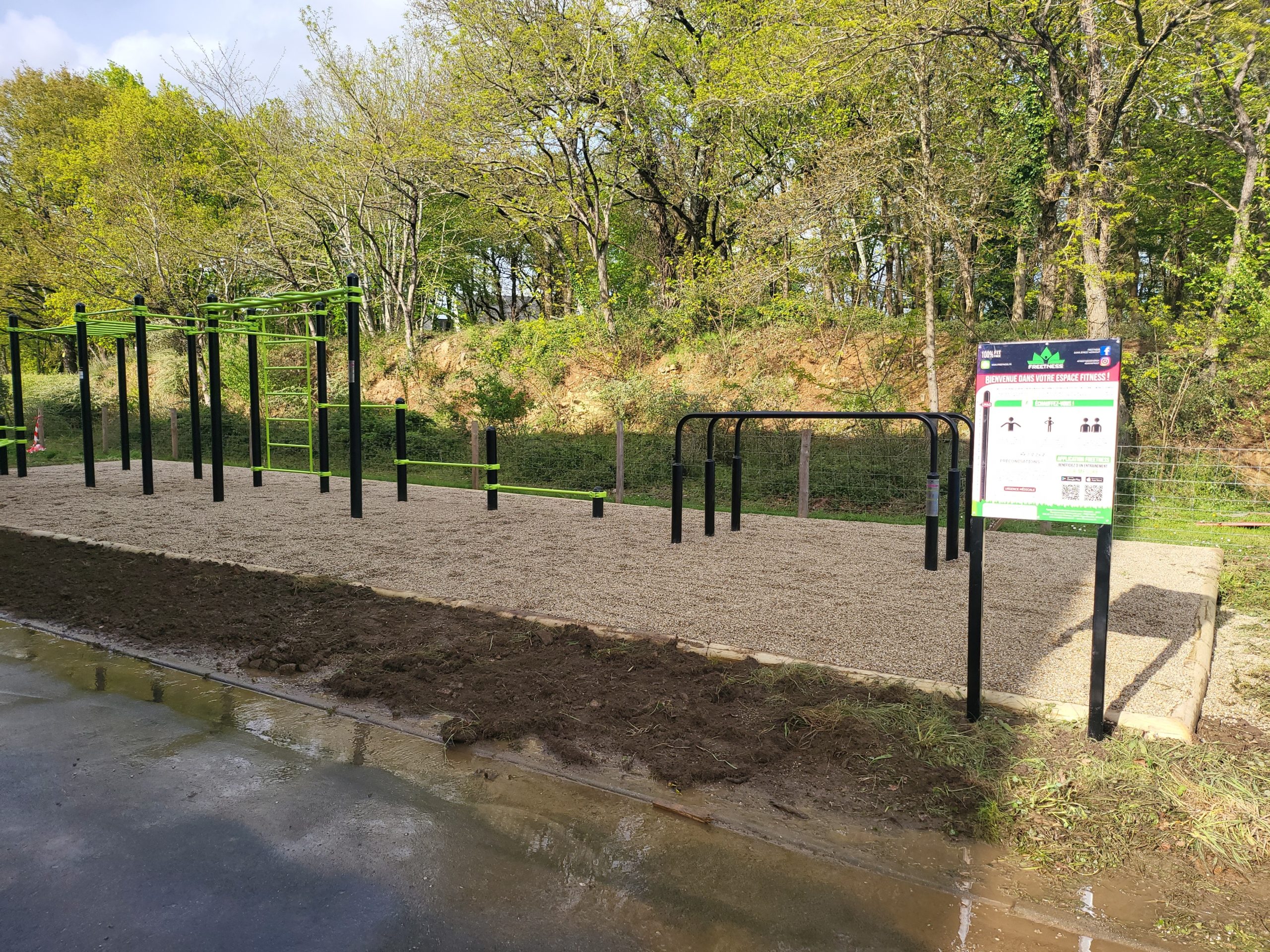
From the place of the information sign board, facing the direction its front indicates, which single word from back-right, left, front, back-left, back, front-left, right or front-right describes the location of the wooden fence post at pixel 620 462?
back-right

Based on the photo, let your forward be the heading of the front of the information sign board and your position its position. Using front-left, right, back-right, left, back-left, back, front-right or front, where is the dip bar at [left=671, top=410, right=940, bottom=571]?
back-right

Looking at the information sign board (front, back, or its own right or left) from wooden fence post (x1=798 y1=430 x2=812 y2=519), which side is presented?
back

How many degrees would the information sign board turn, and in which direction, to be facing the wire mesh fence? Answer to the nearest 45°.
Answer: approximately 180°

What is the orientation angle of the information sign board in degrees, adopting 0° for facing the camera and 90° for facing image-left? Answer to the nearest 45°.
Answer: approximately 0°
